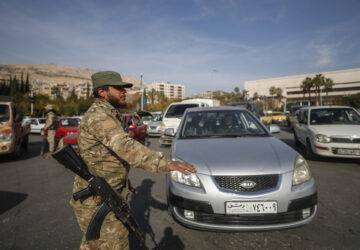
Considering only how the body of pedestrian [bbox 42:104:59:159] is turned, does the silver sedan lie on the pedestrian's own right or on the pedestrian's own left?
on the pedestrian's own left

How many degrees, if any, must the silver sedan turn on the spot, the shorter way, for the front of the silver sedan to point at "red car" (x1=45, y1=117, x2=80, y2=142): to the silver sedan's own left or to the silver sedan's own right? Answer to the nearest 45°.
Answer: approximately 135° to the silver sedan's own right

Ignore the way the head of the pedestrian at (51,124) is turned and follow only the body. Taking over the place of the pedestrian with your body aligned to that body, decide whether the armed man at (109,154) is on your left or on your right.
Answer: on your left

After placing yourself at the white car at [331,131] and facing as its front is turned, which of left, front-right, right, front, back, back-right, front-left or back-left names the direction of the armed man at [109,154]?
front-right

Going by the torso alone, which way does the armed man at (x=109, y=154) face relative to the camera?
to the viewer's right

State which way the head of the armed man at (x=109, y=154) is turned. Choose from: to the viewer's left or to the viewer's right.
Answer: to the viewer's right

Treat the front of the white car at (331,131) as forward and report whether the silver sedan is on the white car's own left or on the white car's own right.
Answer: on the white car's own right
